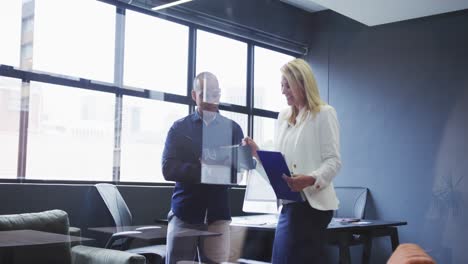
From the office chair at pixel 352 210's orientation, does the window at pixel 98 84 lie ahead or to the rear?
ahead

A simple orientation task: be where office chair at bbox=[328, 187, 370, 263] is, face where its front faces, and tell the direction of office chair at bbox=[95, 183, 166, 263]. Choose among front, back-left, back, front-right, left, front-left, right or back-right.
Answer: front-right

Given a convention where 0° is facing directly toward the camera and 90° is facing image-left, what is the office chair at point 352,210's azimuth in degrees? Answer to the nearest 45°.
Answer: approximately 45°

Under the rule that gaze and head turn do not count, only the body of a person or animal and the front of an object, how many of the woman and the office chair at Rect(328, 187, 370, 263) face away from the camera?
0

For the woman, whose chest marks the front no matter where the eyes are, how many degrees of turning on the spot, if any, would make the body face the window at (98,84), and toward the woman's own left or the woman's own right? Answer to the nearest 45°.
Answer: approximately 90° to the woman's own right

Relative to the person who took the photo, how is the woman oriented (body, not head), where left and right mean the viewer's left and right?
facing the viewer and to the left of the viewer

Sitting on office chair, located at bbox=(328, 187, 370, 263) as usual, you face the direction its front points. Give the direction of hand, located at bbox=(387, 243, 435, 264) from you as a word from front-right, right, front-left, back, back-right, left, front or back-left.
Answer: front-left

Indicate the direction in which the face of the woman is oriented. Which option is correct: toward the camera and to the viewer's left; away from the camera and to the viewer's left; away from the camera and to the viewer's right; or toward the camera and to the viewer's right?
toward the camera and to the viewer's left

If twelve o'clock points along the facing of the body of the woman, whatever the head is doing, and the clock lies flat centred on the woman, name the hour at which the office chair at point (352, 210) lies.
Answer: The office chair is roughly at 5 o'clock from the woman.

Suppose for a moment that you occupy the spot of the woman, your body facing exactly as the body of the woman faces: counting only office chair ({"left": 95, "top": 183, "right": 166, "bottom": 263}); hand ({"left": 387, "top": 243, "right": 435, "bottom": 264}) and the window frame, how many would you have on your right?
2

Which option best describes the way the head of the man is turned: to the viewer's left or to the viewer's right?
to the viewer's right

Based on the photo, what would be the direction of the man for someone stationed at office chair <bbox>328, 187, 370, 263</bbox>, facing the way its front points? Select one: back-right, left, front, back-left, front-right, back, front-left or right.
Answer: front-right
